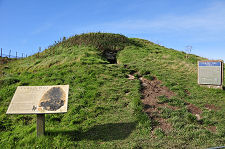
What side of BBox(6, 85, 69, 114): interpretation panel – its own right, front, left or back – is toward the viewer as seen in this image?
front

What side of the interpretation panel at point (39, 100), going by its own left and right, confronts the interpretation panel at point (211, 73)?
left

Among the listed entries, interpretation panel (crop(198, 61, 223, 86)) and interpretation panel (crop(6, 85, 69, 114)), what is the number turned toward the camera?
2

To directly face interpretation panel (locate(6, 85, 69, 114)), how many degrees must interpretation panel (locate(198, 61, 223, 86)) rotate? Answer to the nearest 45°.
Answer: approximately 45° to its right
